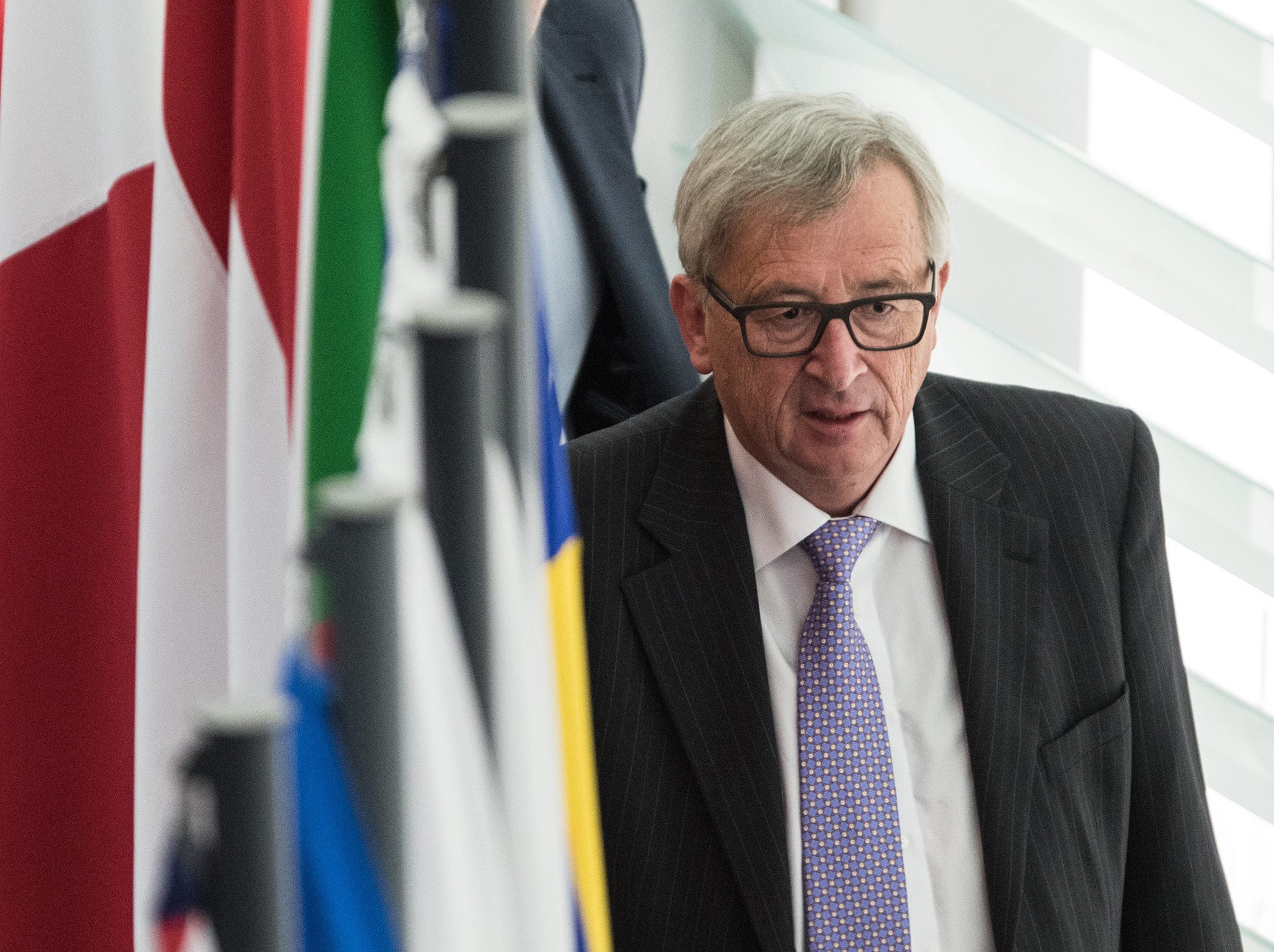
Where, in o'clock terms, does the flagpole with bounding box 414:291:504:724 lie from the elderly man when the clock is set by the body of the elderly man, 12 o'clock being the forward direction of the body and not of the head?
The flagpole is roughly at 12 o'clock from the elderly man.

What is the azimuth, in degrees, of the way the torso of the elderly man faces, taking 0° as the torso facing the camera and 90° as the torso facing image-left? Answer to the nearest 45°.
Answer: approximately 0°

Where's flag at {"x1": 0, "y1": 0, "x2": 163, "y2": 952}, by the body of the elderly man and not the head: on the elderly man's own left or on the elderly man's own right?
on the elderly man's own right

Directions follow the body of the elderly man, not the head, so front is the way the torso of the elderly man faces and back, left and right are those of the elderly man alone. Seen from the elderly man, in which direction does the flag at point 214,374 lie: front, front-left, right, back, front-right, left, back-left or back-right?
front-right

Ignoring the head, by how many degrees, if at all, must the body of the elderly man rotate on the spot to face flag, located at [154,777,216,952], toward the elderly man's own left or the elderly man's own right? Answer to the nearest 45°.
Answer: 0° — they already face it
